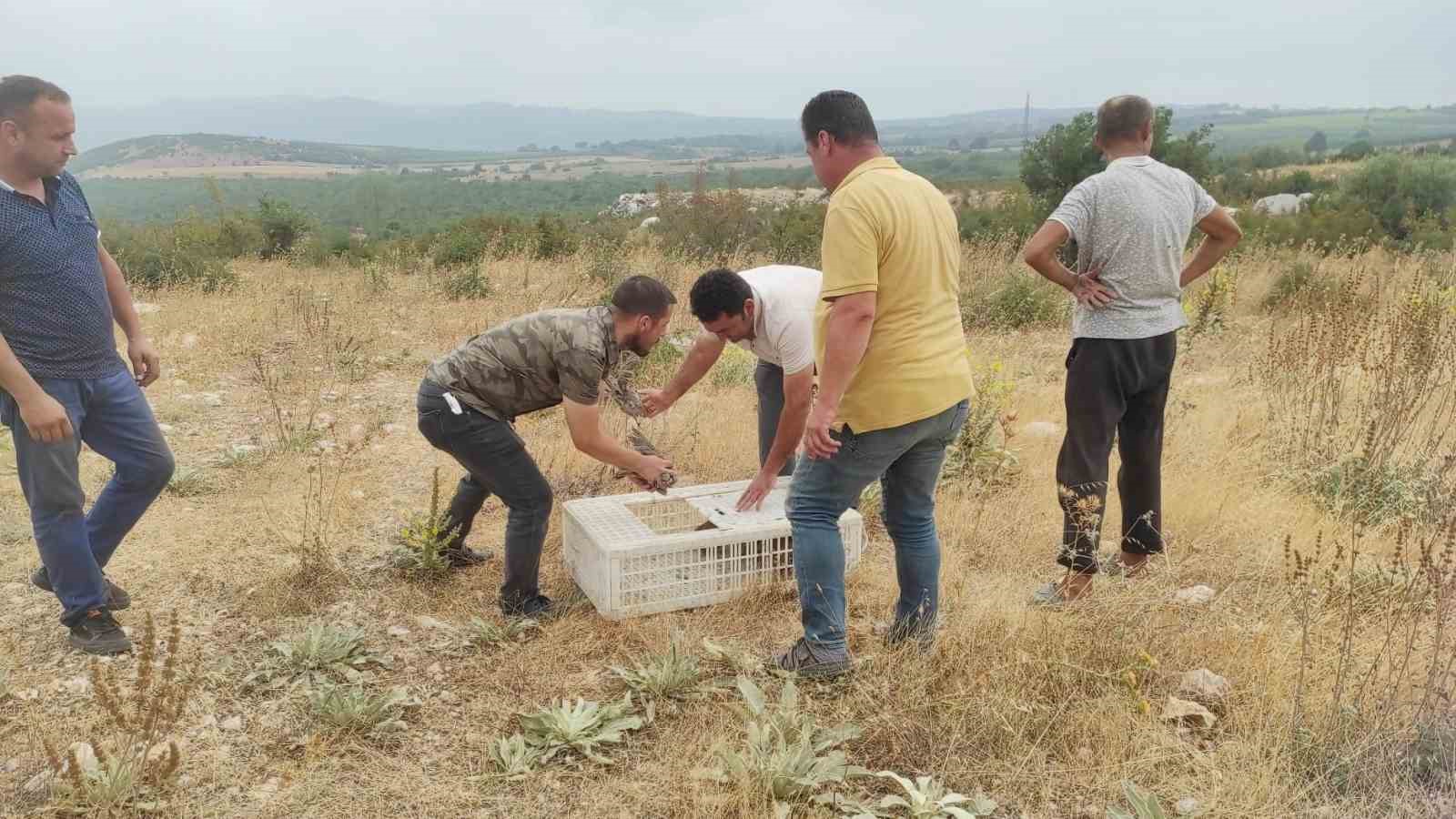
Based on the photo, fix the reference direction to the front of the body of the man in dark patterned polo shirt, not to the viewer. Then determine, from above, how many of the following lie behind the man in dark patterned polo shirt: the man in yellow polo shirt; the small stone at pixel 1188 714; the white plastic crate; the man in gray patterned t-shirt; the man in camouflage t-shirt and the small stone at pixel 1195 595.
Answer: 0

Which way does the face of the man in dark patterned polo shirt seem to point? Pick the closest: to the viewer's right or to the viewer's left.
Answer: to the viewer's right

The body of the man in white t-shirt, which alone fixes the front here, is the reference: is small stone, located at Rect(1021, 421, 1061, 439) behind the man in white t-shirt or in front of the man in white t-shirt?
behind

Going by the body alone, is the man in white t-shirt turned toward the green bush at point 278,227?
no

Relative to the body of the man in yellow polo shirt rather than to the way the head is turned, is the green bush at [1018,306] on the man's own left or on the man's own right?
on the man's own right

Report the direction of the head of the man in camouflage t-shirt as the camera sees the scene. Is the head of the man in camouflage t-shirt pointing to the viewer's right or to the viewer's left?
to the viewer's right

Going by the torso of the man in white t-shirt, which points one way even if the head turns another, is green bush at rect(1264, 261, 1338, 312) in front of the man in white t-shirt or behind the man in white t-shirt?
behind

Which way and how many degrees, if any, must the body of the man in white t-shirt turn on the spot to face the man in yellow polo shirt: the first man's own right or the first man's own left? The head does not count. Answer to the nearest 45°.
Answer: approximately 45° to the first man's own left

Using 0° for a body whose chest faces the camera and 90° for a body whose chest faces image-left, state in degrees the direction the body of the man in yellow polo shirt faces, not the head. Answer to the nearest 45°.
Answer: approximately 135°

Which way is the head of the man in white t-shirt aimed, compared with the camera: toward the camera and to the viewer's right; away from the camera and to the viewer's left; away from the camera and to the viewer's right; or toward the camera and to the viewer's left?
toward the camera and to the viewer's left

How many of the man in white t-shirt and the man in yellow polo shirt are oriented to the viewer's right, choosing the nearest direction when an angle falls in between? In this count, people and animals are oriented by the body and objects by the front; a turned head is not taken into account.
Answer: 0

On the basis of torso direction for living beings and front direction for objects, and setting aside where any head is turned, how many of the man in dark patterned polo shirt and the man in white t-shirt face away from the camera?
0

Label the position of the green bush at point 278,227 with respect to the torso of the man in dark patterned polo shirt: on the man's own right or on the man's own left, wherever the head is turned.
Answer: on the man's own left

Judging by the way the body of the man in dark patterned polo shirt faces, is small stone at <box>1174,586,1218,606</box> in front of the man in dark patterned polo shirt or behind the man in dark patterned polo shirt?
in front

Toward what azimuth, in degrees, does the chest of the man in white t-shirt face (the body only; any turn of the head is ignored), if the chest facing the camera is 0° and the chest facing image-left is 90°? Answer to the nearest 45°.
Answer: approximately 45°

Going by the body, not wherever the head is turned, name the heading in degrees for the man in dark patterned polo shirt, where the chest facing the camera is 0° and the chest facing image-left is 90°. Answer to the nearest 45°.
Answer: approximately 315°

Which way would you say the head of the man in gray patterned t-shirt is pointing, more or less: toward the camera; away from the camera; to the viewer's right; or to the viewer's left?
away from the camera
